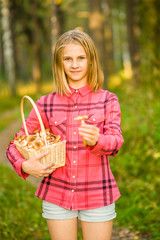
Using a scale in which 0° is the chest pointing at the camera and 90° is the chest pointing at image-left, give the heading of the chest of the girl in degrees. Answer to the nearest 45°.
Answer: approximately 0°

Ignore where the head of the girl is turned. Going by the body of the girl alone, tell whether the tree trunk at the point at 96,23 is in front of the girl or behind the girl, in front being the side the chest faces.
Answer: behind

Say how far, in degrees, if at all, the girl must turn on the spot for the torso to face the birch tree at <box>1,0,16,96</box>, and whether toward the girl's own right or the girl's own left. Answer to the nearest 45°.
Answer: approximately 180°
